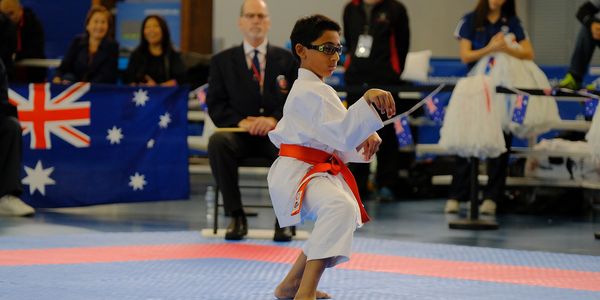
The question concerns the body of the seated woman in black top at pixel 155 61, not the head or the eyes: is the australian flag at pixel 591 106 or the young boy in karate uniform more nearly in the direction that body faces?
the young boy in karate uniform

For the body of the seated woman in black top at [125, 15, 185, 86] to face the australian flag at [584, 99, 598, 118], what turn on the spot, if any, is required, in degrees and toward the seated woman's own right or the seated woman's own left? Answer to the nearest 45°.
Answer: approximately 45° to the seated woman's own left

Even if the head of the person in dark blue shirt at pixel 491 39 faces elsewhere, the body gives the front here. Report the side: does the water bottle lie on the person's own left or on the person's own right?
on the person's own right

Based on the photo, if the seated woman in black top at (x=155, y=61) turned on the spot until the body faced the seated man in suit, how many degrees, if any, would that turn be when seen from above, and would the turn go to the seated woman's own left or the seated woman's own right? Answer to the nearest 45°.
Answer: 0° — they already face them

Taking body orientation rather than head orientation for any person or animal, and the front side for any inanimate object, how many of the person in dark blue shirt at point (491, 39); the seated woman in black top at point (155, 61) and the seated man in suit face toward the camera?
3

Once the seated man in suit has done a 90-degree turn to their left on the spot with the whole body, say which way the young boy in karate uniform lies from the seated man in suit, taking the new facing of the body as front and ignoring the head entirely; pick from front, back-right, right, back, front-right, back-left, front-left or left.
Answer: right

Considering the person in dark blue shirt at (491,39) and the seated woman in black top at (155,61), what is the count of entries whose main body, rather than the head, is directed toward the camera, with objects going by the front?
2

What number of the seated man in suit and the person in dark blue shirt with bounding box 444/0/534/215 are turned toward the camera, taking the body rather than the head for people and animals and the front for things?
2

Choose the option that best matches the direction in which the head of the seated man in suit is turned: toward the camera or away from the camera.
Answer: toward the camera

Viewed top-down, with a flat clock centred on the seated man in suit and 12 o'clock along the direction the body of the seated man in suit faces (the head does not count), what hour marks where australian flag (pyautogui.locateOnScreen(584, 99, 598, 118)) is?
The australian flag is roughly at 9 o'clock from the seated man in suit.

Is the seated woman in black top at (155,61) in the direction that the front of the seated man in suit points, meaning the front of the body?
no

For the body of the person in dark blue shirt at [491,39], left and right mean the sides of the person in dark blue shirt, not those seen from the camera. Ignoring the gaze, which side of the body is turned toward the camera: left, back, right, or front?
front

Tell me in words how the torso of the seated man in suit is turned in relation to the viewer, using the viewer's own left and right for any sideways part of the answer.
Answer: facing the viewer
